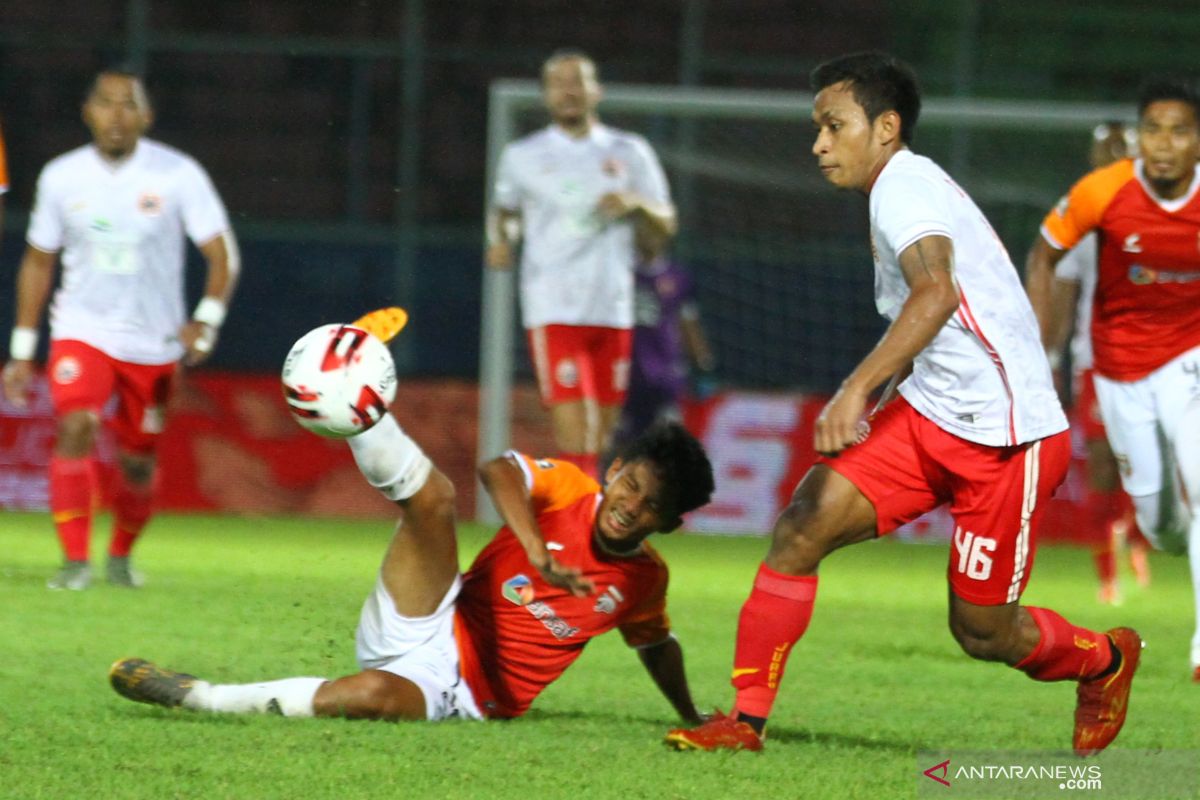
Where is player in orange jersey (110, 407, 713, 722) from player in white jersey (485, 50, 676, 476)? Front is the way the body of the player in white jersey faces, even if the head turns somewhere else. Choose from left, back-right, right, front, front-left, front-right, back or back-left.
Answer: front

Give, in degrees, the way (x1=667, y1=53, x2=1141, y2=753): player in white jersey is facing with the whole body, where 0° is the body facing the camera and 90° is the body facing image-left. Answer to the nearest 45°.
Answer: approximately 90°

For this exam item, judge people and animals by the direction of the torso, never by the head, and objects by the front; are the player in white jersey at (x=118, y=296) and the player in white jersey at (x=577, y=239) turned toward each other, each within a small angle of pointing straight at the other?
no

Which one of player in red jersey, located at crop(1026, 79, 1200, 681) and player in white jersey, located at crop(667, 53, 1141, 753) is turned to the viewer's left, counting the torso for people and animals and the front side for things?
the player in white jersey

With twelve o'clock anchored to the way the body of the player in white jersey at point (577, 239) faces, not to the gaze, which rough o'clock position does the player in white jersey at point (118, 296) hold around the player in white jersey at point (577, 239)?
the player in white jersey at point (118, 296) is roughly at 2 o'clock from the player in white jersey at point (577, 239).

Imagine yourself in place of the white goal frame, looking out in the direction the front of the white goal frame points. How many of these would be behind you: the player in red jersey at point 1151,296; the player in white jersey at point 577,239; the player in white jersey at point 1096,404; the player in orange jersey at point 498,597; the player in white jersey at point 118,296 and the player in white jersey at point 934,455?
0

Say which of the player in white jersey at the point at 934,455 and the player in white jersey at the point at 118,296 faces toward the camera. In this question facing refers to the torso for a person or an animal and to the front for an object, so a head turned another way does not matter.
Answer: the player in white jersey at the point at 118,296

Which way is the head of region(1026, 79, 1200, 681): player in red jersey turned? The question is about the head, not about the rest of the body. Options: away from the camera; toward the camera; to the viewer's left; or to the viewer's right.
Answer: toward the camera

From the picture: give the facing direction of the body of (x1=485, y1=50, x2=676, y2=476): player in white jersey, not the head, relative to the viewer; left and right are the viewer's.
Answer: facing the viewer

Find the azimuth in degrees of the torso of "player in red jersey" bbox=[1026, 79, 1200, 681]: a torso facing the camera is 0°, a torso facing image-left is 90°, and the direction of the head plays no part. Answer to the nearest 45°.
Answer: approximately 0°

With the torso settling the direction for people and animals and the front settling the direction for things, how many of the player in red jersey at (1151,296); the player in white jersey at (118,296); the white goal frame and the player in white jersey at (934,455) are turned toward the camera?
3

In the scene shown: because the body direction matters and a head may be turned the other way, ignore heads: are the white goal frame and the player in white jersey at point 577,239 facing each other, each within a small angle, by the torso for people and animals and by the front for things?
no

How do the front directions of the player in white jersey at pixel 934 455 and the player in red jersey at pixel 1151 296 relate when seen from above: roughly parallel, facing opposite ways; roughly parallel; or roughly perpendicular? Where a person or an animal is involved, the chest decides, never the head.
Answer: roughly perpendicular

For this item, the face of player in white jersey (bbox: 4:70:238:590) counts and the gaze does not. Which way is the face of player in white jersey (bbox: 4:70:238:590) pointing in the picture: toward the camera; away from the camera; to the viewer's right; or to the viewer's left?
toward the camera

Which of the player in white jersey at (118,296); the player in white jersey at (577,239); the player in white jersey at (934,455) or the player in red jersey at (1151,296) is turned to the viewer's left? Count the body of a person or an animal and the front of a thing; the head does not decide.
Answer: the player in white jersey at (934,455)

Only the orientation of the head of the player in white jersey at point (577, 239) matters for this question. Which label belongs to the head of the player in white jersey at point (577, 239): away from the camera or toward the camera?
toward the camera

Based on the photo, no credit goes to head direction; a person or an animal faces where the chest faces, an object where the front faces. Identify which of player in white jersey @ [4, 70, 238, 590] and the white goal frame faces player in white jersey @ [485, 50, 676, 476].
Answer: the white goal frame

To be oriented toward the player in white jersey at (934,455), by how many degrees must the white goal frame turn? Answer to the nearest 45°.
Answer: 0° — it already faces them

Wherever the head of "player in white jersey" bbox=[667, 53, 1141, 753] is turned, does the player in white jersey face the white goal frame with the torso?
no

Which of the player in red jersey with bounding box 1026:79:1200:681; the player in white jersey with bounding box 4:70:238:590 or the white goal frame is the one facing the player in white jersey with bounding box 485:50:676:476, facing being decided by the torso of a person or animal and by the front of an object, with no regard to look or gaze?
the white goal frame

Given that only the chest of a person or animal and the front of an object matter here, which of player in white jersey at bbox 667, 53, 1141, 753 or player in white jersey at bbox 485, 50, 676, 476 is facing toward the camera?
player in white jersey at bbox 485, 50, 676, 476

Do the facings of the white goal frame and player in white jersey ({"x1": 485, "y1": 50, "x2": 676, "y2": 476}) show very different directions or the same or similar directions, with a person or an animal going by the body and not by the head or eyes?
same or similar directions

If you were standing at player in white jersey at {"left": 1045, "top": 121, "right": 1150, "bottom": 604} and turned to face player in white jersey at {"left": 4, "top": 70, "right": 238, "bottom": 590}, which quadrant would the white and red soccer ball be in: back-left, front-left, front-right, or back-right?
front-left
